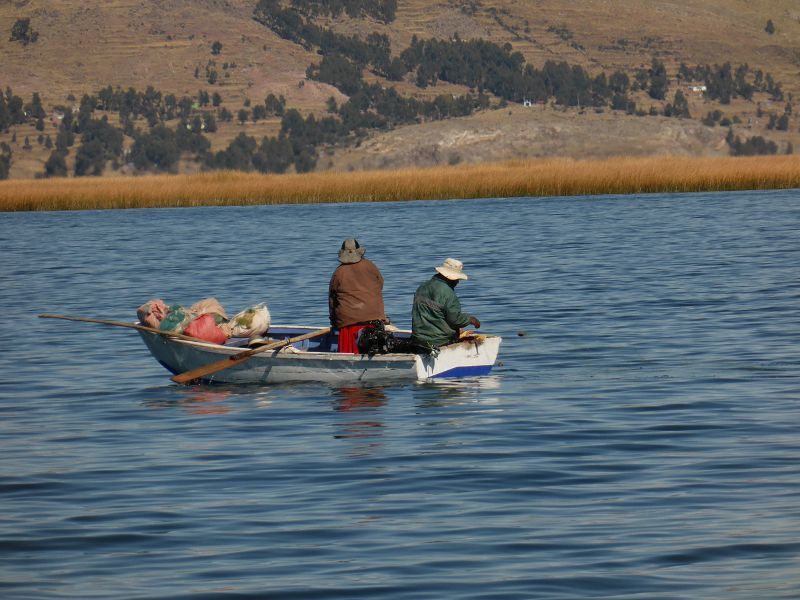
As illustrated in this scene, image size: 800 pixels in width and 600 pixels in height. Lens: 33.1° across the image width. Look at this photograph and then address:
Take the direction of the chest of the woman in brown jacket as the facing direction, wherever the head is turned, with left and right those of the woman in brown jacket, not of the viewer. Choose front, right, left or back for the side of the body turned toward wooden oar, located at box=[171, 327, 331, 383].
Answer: left

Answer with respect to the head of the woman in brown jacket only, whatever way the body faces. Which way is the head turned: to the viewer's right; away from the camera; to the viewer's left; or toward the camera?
away from the camera

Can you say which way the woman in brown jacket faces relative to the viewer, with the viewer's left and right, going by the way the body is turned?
facing away from the viewer

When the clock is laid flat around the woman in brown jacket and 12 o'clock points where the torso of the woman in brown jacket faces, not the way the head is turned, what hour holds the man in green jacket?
The man in green jacket is roughly at 4 o'clock from the woman in brown jacket.

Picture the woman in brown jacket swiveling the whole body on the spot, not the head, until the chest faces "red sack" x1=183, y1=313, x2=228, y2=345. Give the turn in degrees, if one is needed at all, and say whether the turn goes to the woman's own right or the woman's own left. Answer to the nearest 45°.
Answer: approximately 45° to the woman's own left

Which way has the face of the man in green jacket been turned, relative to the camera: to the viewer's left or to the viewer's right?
to the viewer's right
